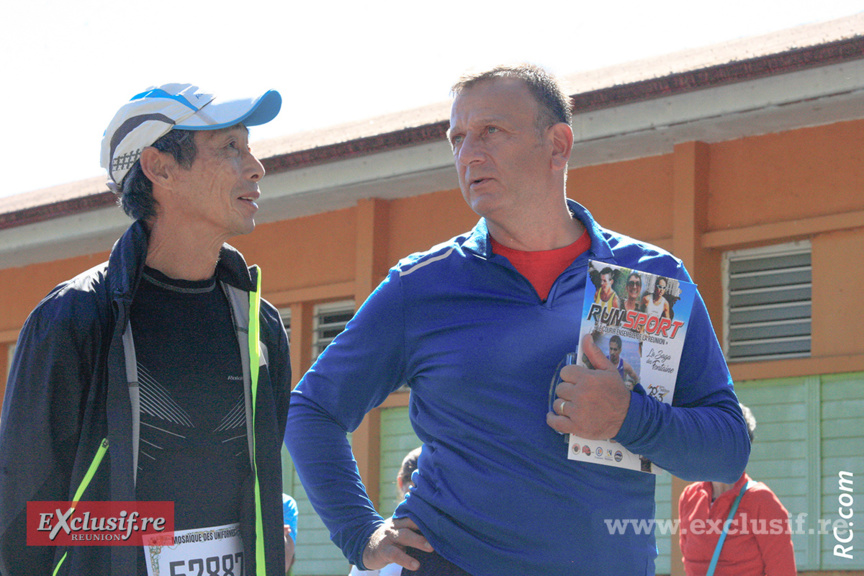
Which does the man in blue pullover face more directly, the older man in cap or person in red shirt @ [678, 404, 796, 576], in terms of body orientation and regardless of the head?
the older man in cap

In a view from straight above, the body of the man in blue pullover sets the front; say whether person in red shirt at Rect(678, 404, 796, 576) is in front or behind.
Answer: behind

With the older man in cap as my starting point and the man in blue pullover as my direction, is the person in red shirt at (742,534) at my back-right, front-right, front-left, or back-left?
front-left

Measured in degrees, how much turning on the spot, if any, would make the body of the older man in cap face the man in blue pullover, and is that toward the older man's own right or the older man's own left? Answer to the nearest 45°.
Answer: approximately 45° to the older man's own left

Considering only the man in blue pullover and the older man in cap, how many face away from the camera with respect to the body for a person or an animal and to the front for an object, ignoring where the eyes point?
0

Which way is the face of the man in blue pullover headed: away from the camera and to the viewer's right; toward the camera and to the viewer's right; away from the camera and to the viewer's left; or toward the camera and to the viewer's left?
toward the camera and to the viewer's left

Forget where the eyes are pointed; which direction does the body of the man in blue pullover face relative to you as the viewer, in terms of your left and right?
facing the viewer

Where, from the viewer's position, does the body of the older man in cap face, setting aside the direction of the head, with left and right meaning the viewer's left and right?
facing the viewer and to the right of the viewer

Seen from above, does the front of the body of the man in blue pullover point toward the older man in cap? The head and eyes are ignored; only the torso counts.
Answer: no

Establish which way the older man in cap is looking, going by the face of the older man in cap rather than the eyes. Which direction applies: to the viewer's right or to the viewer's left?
to the viewer's right

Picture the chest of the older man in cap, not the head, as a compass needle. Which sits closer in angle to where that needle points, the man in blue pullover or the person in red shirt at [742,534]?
the man in blue pullover

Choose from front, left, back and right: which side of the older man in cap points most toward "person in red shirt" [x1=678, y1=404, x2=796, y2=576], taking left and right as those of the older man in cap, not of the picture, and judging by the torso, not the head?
left
